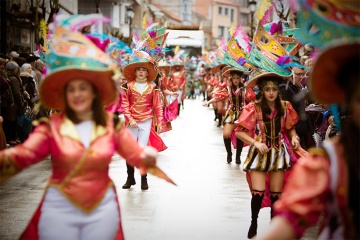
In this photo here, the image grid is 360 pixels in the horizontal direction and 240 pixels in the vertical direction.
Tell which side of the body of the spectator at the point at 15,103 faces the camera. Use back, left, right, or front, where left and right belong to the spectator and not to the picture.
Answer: right

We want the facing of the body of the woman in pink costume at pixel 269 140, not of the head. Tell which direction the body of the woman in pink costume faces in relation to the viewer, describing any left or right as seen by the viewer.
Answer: facing the viewer

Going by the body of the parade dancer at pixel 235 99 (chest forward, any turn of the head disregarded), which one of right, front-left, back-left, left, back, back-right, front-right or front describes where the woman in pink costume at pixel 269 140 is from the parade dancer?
front

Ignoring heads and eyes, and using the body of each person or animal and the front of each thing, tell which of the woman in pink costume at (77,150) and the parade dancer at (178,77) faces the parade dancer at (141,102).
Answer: the parade dancer at (178,77)

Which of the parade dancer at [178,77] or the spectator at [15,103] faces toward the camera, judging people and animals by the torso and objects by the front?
the parade dancer

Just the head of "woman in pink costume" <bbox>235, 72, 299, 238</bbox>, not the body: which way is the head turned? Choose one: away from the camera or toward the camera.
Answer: toward the camera

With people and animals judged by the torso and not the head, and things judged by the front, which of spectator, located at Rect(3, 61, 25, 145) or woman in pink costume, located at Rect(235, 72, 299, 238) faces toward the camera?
the woman in pink costume

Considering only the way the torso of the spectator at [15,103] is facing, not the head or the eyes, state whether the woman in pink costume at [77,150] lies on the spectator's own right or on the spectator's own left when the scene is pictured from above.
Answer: on the spectator's own right

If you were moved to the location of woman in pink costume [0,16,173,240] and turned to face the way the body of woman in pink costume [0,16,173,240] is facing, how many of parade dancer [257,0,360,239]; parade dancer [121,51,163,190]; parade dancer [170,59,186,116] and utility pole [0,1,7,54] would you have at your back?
3

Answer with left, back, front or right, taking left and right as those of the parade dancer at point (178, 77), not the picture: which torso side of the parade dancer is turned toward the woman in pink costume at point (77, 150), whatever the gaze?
front

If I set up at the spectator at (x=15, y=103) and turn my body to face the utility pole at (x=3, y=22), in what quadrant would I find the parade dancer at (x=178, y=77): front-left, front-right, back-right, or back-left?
front-right

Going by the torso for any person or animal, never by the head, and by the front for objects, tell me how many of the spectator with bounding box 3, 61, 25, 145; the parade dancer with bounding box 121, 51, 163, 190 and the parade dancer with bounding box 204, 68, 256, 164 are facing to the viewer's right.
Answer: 1

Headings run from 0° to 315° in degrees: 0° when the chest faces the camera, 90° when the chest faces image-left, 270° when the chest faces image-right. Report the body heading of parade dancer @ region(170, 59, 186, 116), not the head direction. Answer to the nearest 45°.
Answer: approximately 0°

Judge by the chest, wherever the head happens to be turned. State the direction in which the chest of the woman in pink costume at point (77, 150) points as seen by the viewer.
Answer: toward the camera

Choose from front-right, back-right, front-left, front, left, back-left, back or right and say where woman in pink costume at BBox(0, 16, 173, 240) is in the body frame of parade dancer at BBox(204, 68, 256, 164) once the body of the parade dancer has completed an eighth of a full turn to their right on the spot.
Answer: front-left

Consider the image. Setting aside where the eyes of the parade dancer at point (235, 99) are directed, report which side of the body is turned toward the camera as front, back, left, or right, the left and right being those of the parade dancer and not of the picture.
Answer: front

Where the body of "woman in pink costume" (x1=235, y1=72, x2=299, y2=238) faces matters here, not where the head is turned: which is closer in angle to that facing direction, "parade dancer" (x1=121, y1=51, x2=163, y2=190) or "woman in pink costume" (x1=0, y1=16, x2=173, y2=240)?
the woman in pink costume
